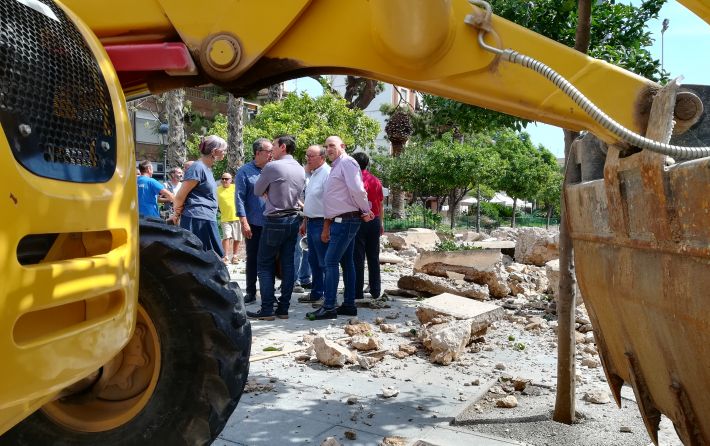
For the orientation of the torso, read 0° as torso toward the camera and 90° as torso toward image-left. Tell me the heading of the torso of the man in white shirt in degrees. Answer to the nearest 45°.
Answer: approximately 45°

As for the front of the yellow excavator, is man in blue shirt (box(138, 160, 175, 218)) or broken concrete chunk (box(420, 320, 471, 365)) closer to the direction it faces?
the broken concrete chunk

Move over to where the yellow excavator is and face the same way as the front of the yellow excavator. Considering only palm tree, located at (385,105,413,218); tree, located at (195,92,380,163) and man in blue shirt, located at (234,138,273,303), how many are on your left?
3

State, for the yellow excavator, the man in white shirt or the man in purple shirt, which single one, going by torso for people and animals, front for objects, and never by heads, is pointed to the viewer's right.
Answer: the yellow excavator

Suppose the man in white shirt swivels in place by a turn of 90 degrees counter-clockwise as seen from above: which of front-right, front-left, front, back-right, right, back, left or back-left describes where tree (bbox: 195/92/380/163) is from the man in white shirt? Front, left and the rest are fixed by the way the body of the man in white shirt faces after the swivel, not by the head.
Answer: back-left

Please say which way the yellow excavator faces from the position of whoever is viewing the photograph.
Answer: facing to the right of the viewer

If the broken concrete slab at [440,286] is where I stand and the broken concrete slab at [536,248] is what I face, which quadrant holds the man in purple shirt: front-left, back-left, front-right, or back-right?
back-left
